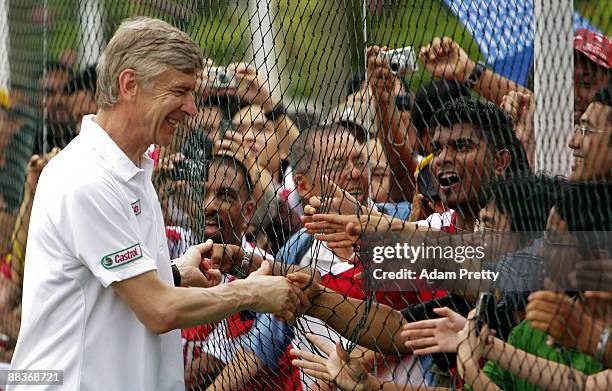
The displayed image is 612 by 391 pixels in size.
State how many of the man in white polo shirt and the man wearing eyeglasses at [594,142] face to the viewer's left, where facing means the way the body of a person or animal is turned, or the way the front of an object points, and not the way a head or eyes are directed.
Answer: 1

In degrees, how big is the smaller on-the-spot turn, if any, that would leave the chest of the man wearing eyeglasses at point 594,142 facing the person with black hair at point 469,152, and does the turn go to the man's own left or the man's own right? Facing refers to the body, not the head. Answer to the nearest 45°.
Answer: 0° — they already face them

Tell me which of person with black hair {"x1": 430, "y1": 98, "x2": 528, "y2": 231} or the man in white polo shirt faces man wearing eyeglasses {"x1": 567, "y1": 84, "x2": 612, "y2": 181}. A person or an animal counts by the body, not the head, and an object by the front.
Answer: the man in white polo shirt

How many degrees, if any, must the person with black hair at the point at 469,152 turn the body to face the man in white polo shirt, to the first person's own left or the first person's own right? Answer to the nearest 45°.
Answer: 0° — they already face them

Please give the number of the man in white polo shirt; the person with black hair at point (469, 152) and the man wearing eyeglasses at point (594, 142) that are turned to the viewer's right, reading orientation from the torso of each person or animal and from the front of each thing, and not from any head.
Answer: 1

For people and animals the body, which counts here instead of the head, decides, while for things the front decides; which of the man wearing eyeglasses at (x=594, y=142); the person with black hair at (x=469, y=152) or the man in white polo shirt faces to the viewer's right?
the man in white polo shirt

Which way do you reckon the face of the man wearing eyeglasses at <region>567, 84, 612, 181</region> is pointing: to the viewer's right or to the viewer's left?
to the viewer's left

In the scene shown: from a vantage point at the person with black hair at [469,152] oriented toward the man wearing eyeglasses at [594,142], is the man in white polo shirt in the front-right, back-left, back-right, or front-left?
back-right

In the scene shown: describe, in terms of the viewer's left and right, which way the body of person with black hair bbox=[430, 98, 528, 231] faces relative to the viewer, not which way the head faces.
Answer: facing the viewer and to the left of the viewer

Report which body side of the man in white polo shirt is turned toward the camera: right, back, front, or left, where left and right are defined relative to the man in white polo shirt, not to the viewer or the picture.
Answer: right

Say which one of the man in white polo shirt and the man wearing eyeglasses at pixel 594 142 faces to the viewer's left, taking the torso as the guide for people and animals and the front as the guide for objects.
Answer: the man wearing eyeglasses

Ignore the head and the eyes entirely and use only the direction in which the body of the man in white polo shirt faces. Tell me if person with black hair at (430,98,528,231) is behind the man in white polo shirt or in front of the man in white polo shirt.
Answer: in front

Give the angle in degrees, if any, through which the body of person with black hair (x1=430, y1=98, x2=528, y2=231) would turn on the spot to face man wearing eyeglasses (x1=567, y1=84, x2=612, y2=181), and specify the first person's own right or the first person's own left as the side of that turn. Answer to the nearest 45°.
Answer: approximately 135° to the first person's own left

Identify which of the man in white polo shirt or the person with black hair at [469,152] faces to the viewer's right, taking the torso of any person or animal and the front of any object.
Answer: the man in white polo shirt

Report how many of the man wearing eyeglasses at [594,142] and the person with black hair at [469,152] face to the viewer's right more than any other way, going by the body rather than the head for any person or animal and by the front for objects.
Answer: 0

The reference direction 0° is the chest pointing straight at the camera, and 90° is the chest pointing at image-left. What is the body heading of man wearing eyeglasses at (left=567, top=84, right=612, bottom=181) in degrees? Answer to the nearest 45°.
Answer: approximately 90°

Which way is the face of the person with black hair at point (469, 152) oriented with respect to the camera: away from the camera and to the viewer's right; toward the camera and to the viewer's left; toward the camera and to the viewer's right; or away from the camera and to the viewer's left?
toward the camera and to the viewer's left
